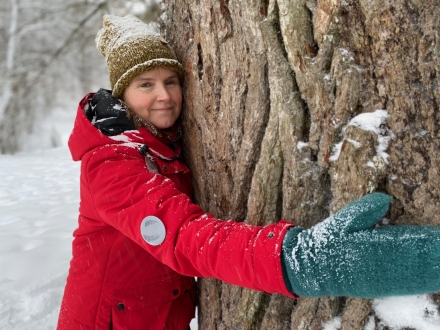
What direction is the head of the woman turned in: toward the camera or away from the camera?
toward the camera

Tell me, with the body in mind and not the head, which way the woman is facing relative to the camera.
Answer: to the viewer's right
